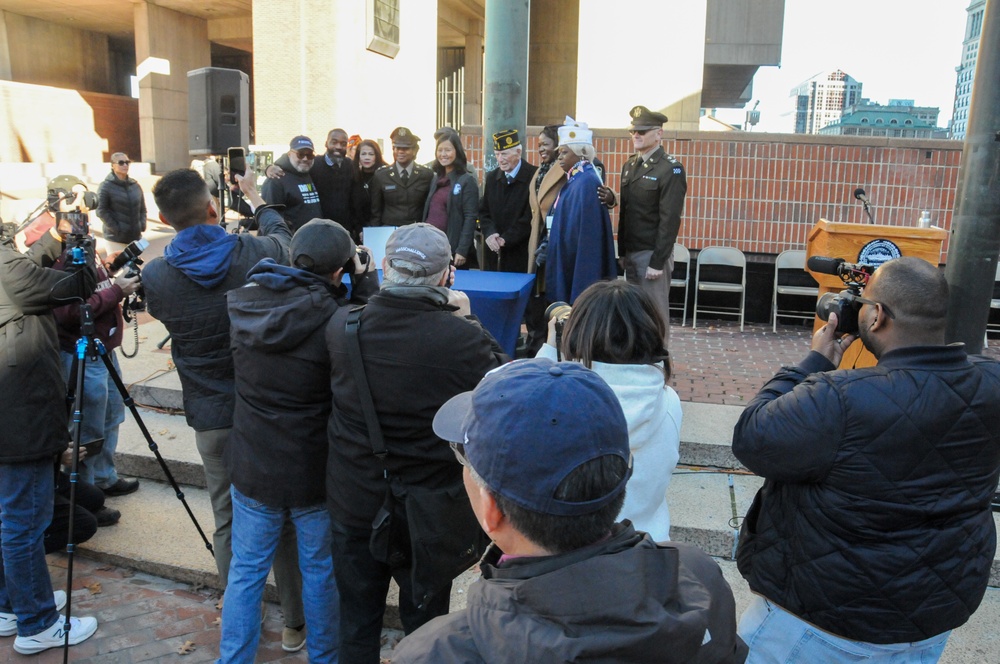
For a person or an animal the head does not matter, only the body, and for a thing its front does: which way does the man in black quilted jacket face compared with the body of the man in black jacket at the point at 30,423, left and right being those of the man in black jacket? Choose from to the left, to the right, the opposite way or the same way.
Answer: to the left

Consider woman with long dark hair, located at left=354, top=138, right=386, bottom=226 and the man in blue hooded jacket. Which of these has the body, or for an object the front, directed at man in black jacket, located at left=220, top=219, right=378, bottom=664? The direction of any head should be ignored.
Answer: the woman with long dark hair

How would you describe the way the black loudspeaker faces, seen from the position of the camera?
facing the viewer and to the left of the viewer

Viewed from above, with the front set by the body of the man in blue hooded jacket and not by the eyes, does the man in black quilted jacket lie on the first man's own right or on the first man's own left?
on the first man's own right

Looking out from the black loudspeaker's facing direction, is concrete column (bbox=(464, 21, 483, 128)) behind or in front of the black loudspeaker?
behind

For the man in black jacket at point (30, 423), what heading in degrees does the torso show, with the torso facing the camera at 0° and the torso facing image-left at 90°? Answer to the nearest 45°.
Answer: approximately 270°

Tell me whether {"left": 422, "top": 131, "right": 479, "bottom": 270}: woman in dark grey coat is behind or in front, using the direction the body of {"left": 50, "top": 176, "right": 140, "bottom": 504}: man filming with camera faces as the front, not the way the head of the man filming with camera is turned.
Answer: in front

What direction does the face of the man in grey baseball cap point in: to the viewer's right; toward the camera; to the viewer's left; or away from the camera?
away from the camera

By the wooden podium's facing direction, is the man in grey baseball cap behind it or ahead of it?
ahead

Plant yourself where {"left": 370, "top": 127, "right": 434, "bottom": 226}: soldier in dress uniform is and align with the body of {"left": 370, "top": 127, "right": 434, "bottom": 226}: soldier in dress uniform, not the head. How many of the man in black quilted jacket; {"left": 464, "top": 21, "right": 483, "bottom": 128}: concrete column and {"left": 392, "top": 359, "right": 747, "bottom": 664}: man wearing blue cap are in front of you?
2

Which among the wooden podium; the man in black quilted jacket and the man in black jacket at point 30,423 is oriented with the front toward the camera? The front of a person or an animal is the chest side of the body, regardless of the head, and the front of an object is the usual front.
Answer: the wooden podium

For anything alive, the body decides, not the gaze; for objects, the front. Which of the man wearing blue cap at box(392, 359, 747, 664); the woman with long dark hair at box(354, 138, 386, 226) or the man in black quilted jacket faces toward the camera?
the woman with long dark hair

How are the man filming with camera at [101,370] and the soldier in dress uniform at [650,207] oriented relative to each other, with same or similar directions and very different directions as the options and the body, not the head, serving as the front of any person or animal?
very different directions

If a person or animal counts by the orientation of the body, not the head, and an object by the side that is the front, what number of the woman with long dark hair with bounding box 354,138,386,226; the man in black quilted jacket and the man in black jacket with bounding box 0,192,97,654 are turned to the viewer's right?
1
